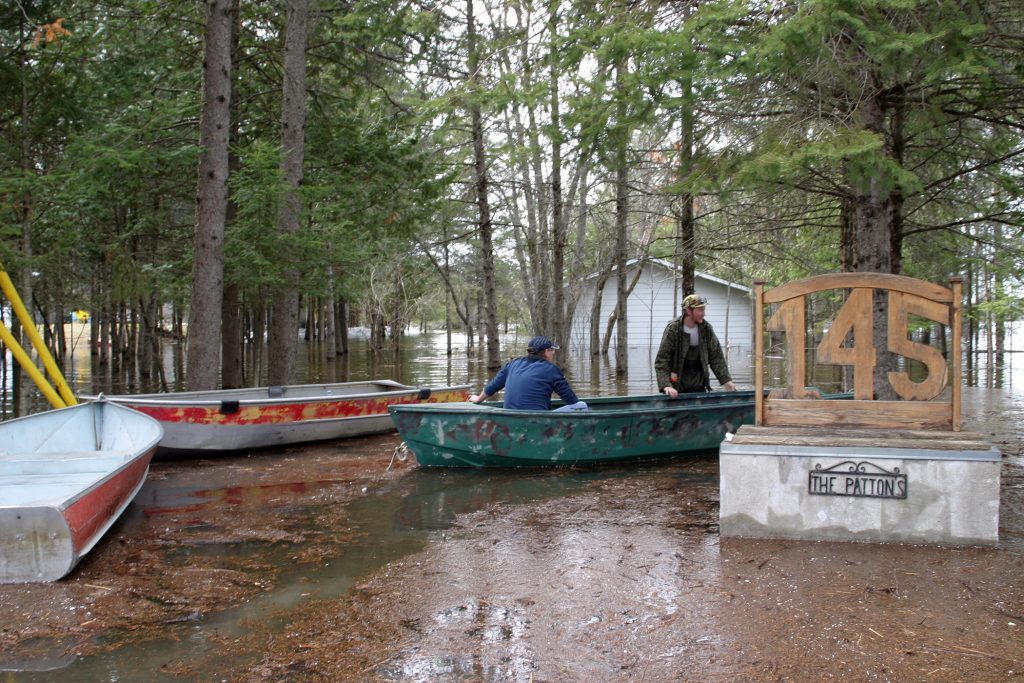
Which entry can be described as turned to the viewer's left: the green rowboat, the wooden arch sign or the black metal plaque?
the green rowboat

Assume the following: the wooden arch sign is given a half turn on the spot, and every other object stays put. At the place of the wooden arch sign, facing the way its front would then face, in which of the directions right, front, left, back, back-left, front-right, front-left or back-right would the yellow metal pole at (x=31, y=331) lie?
left

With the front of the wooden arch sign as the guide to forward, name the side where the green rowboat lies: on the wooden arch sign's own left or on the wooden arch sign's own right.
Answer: on the wooden arch sign's own right

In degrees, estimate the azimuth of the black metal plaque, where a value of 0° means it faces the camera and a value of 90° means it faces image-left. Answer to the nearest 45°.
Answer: approximately 0°

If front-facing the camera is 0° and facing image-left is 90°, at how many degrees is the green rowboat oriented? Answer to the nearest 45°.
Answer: approximately 90°

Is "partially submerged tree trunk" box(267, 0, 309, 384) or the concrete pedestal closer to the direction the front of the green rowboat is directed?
the partially submerged tree trunk

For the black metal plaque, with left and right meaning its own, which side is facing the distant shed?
back

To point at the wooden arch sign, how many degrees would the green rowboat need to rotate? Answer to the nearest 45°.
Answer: approximately 135° to its left

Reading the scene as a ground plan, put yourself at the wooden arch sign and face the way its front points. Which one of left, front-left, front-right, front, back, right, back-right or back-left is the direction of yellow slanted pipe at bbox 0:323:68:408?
right

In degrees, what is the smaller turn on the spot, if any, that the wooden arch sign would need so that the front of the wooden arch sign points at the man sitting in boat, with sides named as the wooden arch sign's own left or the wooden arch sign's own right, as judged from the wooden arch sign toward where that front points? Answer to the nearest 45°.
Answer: approximately 135° to the wooden arch sign's own right

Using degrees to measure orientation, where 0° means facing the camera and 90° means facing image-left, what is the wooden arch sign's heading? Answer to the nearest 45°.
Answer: approximately 0°

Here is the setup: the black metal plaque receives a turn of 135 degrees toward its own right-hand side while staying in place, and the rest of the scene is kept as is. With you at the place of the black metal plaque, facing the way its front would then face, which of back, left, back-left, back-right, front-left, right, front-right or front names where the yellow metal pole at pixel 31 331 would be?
front-left

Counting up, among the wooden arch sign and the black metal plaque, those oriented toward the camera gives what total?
2
